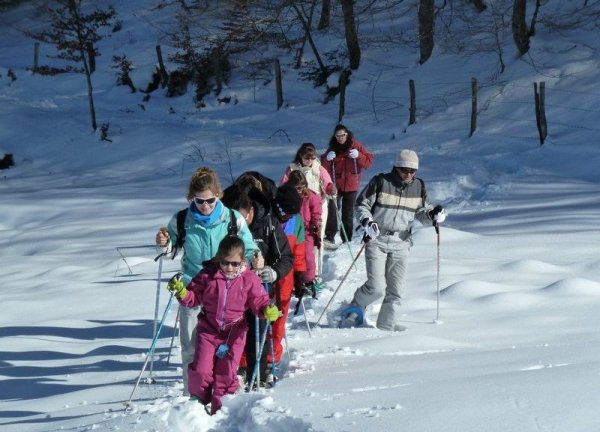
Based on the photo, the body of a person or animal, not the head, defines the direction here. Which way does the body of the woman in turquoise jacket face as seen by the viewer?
toward the camera

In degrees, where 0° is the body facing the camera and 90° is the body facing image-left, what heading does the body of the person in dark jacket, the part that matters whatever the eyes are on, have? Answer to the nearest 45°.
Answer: approximately 45°

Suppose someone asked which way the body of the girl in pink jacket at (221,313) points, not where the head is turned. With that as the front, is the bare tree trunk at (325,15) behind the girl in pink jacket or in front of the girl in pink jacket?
behind

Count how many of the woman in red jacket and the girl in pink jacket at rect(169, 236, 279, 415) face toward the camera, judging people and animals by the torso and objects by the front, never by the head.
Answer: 2

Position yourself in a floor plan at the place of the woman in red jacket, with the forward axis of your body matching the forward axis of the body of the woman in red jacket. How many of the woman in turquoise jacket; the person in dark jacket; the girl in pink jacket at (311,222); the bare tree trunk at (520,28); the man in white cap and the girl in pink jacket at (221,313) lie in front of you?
5

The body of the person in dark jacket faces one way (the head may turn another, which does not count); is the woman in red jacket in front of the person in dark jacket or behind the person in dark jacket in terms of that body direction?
behind

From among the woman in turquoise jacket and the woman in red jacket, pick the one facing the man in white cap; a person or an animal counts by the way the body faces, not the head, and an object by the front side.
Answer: the woman in red jacket

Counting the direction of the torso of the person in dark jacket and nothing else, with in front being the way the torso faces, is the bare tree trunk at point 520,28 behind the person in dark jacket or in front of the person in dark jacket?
behind

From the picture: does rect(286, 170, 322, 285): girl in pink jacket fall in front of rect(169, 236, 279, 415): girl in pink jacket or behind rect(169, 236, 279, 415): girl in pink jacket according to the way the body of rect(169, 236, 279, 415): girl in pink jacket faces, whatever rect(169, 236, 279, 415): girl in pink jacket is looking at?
behind

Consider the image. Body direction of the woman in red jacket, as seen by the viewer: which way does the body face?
toward the camera

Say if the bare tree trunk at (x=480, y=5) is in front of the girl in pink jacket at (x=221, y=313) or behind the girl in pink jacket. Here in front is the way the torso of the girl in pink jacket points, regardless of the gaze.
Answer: behind

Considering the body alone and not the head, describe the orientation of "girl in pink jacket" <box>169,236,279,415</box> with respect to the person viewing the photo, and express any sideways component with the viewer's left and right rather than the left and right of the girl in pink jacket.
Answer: facing the viewer

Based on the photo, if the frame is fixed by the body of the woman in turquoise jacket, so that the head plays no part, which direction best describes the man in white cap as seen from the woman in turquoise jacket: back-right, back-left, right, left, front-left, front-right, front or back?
back-left

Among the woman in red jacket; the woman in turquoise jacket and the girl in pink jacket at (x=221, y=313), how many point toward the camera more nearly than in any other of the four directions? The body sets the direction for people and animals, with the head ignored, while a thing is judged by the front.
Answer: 3

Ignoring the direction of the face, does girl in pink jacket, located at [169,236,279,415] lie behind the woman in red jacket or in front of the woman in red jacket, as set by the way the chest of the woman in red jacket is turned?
in front
